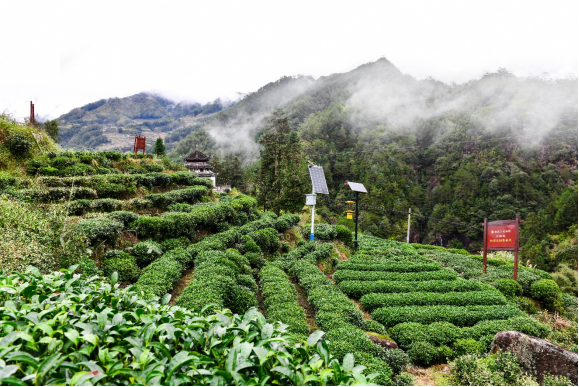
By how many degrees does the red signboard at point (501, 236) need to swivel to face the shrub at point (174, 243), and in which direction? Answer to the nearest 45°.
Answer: approximately 45° to its right

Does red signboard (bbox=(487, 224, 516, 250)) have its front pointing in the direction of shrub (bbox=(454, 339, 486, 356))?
yes

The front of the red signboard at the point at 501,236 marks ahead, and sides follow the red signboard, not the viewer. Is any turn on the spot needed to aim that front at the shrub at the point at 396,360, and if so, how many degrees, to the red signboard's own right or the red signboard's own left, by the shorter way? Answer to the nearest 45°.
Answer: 0° — it already faces it

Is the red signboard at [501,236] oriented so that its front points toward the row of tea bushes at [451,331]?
yes

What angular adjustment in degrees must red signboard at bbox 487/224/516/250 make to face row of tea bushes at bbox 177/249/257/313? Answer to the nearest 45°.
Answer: approximately 45° to its right

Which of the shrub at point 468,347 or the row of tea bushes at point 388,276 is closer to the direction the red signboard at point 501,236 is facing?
the shrub

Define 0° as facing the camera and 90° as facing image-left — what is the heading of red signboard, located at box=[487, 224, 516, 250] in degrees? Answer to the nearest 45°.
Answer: approximately 0°

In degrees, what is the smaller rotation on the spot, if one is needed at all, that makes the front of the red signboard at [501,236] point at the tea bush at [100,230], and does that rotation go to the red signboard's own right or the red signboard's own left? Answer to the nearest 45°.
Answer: approximately 45° to the red signboard's own right
